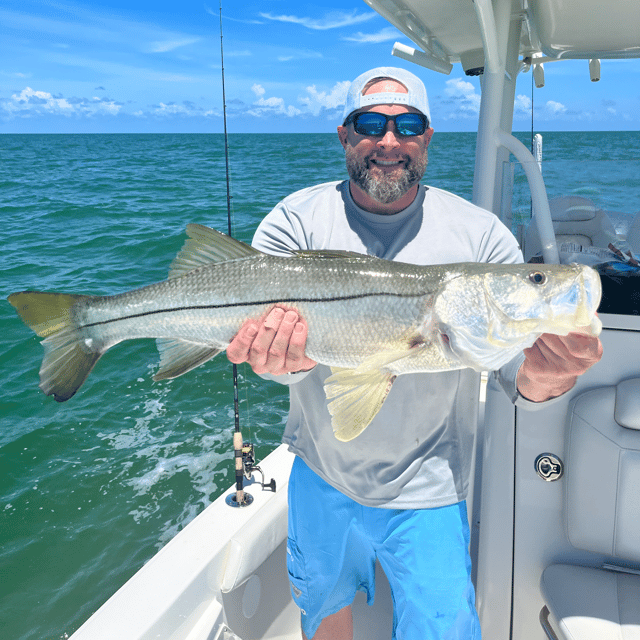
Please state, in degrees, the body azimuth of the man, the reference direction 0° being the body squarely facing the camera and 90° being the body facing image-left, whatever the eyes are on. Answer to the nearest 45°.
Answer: approximately 0°

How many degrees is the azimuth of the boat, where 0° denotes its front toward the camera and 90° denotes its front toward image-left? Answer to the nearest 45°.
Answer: approximately 0°
